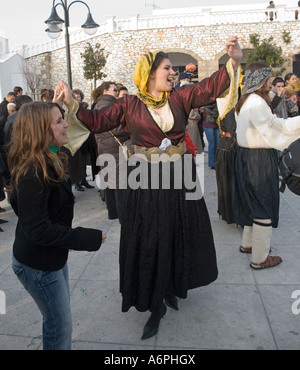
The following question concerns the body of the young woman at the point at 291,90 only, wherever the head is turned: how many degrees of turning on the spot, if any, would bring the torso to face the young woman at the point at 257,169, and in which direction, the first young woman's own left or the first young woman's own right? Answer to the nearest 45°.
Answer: approximately 45° to the first young woman's own right

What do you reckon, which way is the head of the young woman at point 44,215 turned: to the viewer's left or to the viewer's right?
to the viewer's right

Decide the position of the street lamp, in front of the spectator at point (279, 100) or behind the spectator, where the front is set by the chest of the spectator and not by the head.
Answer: behind

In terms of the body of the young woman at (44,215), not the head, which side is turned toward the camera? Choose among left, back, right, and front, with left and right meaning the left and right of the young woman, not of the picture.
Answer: right

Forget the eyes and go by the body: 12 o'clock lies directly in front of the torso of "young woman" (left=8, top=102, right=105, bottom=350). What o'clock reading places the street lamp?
The street lamp is roughly at 9 o'clock from the young woman.

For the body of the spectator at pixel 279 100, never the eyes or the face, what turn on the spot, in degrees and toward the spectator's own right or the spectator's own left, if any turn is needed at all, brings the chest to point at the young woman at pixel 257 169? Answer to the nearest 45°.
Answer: approximately 45° to the spectator's own right
